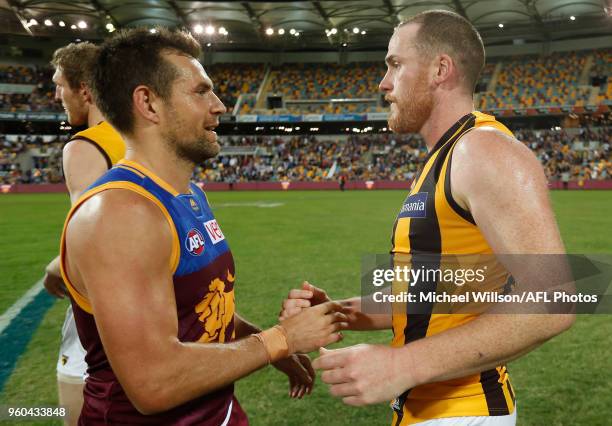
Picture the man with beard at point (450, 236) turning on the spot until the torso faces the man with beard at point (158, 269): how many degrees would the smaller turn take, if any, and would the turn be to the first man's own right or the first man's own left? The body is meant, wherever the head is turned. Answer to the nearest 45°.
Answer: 0° — they already face them

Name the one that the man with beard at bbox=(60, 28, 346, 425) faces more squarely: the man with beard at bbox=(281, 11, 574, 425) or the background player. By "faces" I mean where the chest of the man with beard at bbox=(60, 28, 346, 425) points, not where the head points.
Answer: the man with beard

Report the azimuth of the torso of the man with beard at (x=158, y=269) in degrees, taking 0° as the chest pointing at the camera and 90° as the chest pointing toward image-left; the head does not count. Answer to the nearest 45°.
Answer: approximately 270°

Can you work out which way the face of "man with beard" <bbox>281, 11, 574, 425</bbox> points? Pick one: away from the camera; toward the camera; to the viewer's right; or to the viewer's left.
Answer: to the viewer's left

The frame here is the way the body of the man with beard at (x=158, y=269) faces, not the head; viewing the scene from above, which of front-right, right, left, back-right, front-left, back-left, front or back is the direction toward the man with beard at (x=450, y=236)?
front

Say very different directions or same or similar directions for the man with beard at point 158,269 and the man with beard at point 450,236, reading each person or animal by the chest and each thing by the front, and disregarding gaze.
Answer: very different directions

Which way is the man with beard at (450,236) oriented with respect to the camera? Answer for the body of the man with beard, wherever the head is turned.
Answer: to the viewer's left

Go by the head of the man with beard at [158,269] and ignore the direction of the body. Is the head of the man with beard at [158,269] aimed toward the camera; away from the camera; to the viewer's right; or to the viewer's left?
to the viewer's right

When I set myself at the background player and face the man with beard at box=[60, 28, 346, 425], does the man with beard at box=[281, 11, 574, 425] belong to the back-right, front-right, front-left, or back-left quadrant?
front-left

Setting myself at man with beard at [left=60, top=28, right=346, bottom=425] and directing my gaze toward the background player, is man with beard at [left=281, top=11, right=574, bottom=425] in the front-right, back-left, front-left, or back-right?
back-right
